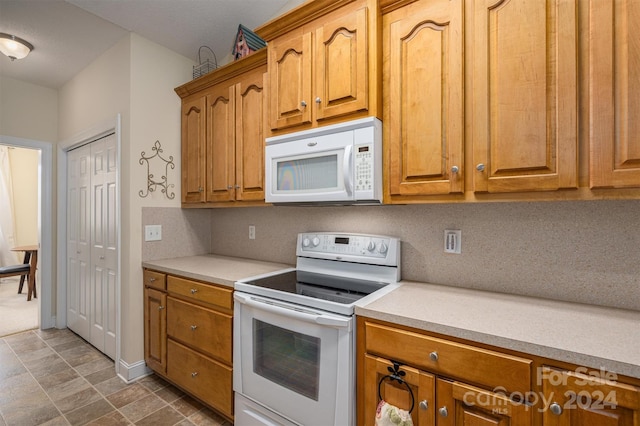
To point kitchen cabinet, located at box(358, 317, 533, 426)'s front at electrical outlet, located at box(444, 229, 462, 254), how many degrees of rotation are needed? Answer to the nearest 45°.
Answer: approximately 135° to its right

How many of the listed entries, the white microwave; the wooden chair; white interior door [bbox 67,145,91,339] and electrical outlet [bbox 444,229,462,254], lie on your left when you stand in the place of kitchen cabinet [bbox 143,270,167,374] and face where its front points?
2

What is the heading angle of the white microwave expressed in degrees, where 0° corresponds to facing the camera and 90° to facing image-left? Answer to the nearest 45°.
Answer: approximately 45°

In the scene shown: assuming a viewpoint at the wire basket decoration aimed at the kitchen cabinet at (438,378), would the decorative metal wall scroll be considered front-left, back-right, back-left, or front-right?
back-right

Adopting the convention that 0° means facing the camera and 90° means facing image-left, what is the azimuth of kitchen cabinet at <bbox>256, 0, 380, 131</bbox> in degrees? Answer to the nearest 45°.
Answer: approximately 45°

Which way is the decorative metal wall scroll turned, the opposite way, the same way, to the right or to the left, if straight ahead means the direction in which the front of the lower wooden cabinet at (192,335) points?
to the left
